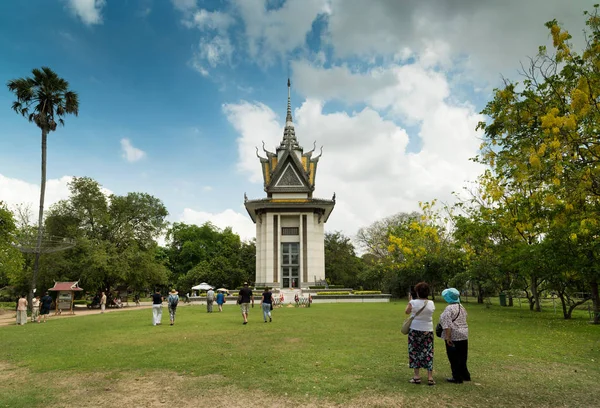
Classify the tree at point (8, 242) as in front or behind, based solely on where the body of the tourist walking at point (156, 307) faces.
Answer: in front

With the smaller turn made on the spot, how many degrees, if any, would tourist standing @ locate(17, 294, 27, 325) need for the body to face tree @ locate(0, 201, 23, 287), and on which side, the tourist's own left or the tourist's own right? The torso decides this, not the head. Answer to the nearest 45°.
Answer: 0° — they already face it

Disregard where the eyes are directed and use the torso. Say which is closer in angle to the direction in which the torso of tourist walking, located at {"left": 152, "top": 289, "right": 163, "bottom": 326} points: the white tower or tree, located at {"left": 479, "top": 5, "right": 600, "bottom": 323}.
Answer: the white tower

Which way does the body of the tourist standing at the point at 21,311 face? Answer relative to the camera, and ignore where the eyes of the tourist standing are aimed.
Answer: away from the camera

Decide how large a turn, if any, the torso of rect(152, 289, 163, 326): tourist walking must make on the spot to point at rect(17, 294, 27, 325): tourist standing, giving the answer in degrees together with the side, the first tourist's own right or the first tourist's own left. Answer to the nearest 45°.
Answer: approximately 45° to the first tourist's own left

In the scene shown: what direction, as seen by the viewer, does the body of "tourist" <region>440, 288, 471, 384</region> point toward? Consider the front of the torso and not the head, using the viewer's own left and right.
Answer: facing away from the viewer and to the left of the viewer

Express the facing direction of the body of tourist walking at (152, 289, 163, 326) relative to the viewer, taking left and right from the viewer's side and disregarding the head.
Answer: facing away from the viewer
